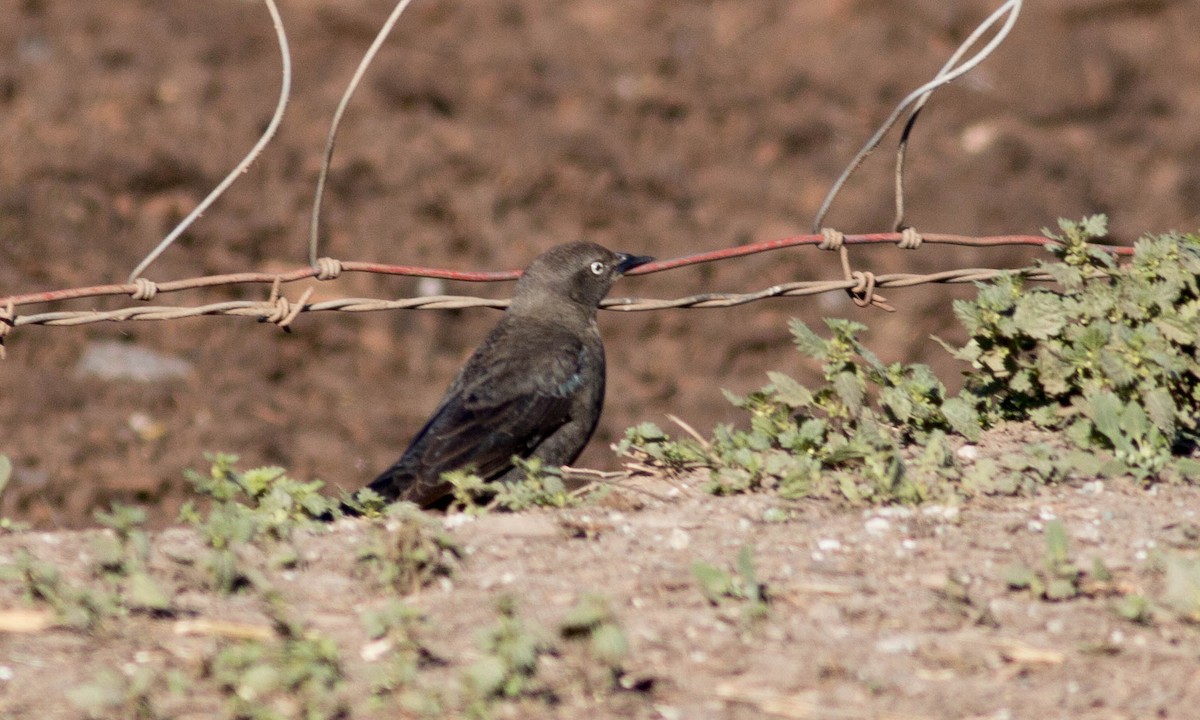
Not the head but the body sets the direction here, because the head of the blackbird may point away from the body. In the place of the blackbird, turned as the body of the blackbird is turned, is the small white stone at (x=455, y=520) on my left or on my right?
on my right

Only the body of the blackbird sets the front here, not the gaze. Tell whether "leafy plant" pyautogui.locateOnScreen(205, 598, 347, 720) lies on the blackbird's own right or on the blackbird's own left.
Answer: on the blackbird's own right

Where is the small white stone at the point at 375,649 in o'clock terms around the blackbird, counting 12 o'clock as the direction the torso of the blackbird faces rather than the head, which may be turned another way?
The small white stone is roughly at 3 o'clock from the blackbird.

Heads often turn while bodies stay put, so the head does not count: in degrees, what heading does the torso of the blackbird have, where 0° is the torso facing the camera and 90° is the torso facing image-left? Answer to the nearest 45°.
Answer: approximately 270°

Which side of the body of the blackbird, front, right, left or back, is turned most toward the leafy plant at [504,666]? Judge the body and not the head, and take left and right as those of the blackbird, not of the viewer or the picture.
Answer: right

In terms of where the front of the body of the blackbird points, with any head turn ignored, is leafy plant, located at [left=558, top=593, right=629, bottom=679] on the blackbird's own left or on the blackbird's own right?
on the blackbird's own right
